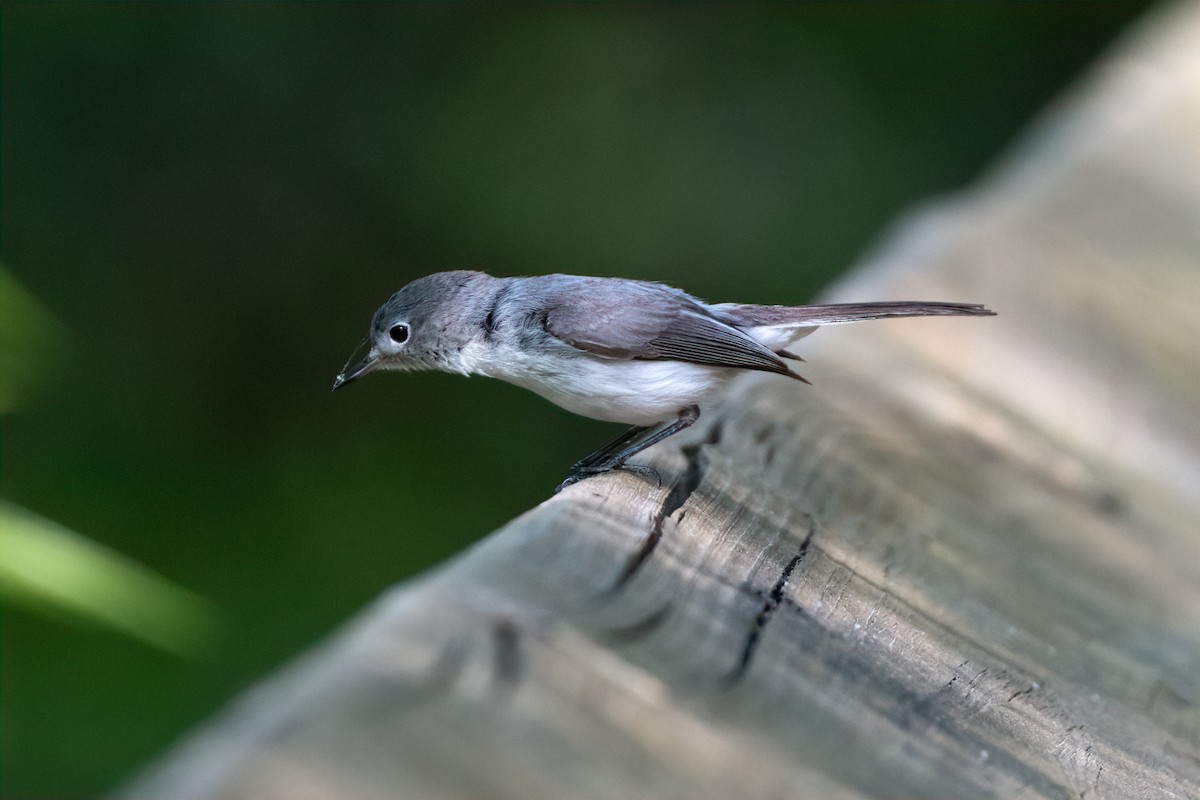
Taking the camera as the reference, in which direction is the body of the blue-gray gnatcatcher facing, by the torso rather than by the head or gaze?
to the viewer's left
